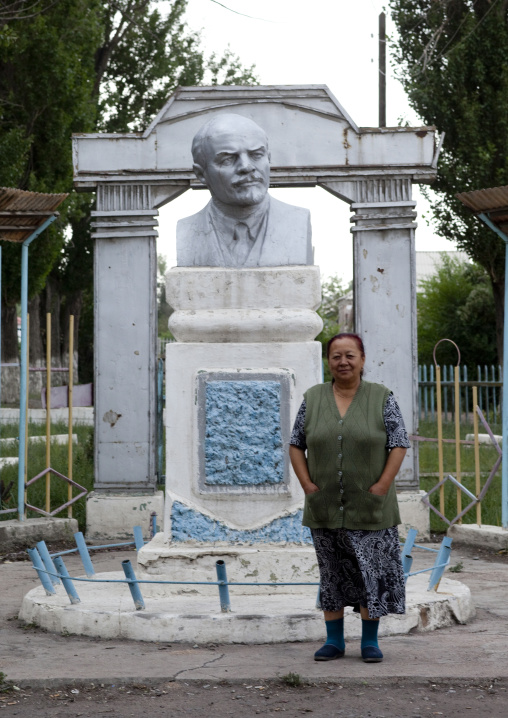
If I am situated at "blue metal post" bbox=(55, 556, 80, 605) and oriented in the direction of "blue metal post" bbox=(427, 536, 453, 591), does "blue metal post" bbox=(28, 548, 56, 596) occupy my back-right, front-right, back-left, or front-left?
back-left

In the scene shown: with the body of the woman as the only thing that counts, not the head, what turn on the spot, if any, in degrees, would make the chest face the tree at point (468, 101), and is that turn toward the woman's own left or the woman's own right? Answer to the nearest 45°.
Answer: approximately 180°

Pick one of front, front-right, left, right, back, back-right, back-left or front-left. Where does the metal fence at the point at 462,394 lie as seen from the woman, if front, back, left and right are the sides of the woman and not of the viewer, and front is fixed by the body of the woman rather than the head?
back

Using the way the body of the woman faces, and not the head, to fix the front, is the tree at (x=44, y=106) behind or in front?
behind

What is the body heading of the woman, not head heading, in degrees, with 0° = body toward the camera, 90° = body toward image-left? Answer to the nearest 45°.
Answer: approximately 0°

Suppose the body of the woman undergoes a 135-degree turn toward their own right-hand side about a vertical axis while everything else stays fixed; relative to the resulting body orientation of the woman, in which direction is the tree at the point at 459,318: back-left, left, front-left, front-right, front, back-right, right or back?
front-right

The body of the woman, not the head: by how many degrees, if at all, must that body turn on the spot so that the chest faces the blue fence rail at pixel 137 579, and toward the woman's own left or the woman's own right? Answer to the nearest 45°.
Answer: approximately 135° to the woman's own right
